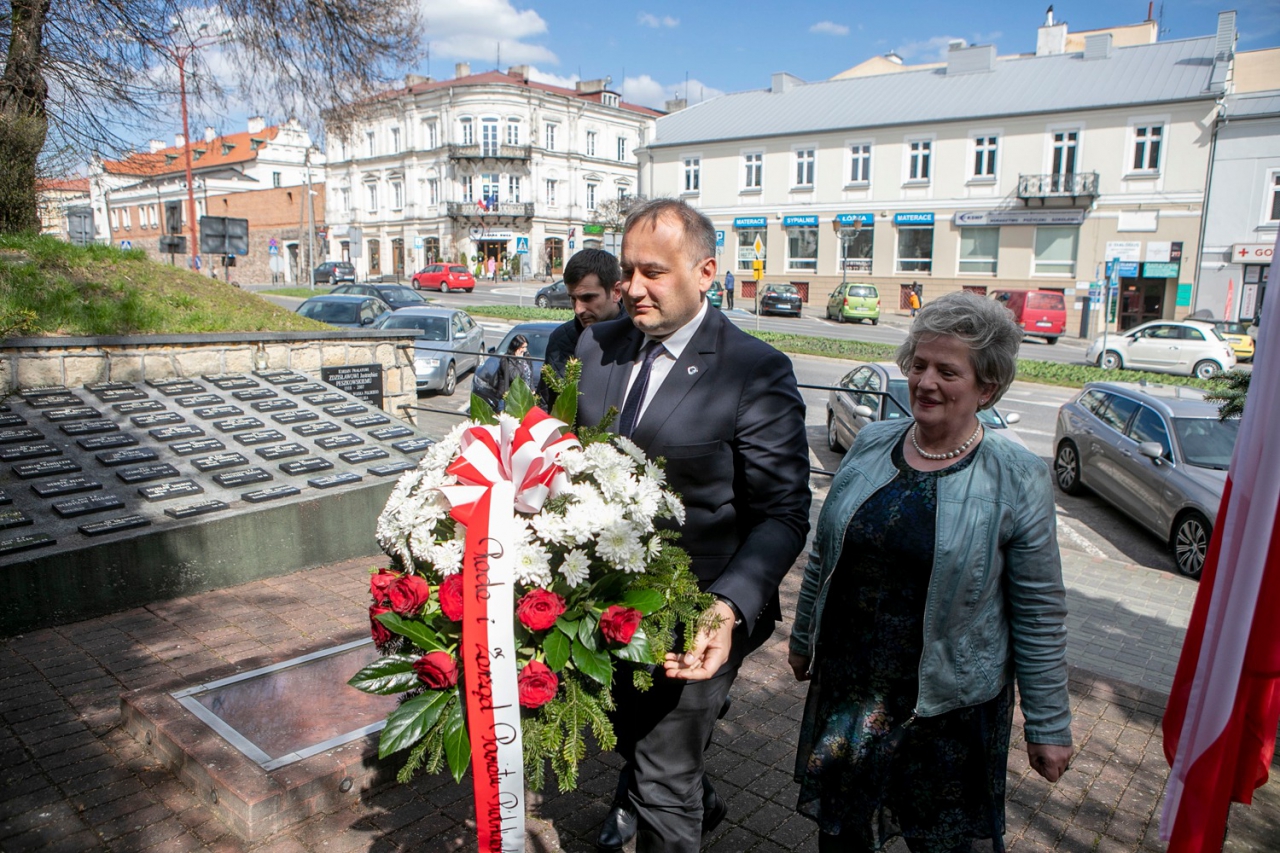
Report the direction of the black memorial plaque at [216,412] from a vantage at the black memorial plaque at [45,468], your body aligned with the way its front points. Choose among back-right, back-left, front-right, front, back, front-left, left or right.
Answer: left

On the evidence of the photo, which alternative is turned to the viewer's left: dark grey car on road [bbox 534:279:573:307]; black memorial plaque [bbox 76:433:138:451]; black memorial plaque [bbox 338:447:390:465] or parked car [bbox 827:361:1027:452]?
dark grey car on road [bbox 534:279:573:307]

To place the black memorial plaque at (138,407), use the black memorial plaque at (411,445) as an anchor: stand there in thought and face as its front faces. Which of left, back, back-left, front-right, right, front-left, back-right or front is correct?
back-right

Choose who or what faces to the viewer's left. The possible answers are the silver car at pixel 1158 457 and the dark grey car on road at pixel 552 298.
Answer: the dark grey car on road

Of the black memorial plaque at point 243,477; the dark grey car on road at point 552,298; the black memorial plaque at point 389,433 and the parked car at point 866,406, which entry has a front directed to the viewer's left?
the dark grey car on road at point 552,298

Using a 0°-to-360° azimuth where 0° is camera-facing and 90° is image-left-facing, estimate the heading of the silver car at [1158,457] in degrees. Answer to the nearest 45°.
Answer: approximately 315°

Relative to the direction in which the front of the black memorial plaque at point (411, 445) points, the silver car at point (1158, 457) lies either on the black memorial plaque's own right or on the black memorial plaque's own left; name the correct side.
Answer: on the black memorial plaque's own left

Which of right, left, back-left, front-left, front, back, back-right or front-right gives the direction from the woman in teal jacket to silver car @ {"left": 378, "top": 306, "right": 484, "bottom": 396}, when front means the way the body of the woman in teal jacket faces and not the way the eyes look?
right

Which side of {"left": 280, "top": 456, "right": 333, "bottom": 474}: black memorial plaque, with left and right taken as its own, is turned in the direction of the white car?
left

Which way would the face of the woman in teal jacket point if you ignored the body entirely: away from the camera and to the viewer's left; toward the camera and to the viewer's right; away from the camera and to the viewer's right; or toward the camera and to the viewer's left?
toward the camera and to the viewer's left

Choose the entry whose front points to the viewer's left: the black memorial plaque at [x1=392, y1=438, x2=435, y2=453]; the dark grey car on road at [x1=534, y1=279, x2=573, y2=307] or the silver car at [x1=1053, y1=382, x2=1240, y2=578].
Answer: the dark grey car on road

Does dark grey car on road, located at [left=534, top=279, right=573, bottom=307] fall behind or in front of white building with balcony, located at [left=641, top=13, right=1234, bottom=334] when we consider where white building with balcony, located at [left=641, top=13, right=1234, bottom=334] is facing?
in front

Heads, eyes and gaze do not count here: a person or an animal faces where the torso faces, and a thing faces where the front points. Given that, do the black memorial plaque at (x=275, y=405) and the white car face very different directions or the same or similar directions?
very different directions

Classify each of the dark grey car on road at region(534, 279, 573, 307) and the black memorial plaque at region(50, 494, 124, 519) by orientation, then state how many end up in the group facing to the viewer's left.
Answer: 1

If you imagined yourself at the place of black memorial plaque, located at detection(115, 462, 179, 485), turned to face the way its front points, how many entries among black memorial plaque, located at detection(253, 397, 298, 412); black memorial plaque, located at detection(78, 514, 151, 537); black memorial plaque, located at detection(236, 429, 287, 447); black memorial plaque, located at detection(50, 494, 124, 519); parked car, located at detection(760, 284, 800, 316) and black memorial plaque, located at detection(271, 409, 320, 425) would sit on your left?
4

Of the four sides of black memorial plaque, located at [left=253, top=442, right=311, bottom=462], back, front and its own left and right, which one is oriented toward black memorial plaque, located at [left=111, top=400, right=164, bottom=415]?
back

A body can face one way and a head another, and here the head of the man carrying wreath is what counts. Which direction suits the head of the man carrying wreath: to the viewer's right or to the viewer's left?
to the viewer's left
